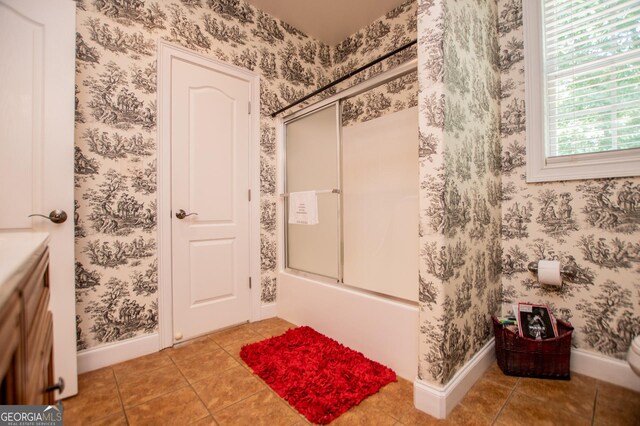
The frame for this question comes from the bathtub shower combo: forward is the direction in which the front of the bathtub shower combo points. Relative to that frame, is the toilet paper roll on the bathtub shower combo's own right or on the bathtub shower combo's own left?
on the bathtub shower combo's own left

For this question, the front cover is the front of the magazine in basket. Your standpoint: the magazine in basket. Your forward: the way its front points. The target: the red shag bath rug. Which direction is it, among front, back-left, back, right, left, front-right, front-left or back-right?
front-right

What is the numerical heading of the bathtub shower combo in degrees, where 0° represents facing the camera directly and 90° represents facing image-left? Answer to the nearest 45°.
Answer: approximately 45°

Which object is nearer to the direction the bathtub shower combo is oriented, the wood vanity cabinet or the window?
the wood vanity cabinet

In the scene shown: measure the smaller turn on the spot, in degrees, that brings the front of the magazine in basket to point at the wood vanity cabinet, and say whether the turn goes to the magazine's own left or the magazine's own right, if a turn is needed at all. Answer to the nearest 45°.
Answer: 0° — it already faces it

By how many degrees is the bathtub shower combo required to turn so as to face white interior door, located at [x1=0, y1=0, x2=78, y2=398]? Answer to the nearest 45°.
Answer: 0° — it already faces it

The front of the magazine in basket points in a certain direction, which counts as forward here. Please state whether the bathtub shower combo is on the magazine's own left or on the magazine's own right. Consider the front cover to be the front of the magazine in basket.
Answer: on the magazine's own right

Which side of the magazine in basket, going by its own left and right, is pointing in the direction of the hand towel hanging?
right
